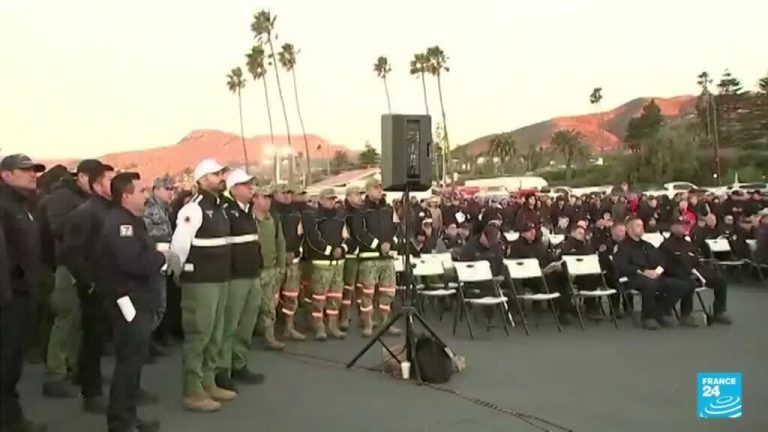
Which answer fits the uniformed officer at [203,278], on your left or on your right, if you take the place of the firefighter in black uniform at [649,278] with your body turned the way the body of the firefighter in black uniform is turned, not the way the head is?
on your right

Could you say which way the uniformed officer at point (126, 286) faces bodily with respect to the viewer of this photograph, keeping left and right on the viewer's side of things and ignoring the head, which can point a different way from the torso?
facing to the right of the viewer

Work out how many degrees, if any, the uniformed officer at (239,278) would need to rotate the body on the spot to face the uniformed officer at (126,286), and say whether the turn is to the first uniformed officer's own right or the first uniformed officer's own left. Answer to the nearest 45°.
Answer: approximately 135° to the first uniformed officer's own right

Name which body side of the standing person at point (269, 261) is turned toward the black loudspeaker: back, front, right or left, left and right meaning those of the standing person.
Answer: front

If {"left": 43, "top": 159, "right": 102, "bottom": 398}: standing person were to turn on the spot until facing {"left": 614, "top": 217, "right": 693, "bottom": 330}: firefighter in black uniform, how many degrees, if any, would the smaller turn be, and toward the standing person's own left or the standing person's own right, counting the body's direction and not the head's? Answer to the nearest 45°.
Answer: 0° — they already face them

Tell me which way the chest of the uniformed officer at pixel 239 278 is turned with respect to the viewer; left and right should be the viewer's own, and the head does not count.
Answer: facing to the right of the viewer

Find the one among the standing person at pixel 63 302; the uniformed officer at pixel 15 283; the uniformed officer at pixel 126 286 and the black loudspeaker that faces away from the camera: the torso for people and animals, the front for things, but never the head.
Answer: the black loudspeaker

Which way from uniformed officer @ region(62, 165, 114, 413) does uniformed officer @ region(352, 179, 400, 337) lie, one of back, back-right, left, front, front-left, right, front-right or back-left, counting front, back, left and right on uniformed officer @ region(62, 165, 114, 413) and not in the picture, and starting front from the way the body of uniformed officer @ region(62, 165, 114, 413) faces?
front-left

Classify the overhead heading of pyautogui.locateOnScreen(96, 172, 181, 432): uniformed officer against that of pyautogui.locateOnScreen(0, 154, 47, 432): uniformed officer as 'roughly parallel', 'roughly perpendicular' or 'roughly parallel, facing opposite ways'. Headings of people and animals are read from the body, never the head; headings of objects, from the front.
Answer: roughly parallel

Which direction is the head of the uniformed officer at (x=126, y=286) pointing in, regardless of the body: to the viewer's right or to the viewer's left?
to the viewer's right

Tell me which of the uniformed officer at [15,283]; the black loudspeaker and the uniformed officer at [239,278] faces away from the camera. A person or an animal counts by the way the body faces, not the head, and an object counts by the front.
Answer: the black loudspeaker

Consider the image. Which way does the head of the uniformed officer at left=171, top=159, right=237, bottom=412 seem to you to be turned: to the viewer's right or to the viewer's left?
to the viewer's right

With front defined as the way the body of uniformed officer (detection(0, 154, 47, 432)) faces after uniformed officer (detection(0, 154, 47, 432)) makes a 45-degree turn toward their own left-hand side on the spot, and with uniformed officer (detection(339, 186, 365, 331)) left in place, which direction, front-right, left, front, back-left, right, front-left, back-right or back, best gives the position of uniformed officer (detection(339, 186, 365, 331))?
front

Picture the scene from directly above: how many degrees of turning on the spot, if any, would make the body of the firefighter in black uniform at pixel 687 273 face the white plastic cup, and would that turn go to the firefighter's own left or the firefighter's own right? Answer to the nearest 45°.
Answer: approximately 90° to the firefighter's own right

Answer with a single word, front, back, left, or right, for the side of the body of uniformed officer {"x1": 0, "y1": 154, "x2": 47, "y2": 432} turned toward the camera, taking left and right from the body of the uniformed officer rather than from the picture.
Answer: right

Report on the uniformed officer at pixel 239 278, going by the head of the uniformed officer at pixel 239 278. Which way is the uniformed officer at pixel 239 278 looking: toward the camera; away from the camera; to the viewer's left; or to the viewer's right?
to the viewer's right

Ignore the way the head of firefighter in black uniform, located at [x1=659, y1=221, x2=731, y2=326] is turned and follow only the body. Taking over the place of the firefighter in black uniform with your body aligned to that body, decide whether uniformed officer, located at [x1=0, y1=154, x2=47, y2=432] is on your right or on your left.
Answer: on your right
